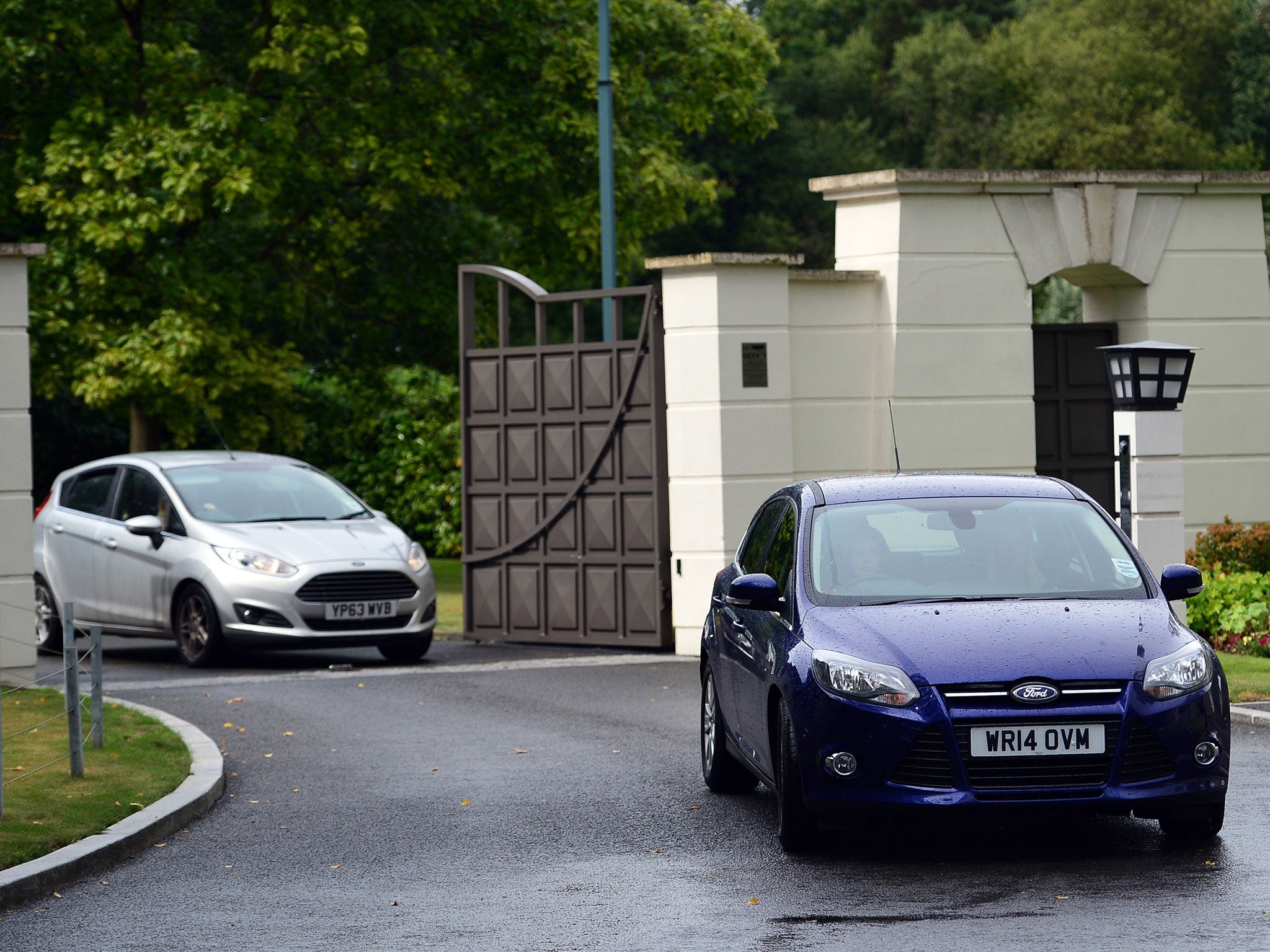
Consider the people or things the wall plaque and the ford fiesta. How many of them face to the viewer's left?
0

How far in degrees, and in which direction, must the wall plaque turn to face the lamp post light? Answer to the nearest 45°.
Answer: approximately 45° to its left

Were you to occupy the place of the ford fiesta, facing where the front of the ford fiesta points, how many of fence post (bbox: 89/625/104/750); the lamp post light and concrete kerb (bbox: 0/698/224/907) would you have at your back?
0

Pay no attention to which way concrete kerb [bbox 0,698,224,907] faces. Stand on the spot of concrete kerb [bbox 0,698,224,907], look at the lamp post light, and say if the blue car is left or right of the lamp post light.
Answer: right

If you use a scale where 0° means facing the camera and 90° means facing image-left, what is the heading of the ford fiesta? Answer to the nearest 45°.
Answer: approximately 315°

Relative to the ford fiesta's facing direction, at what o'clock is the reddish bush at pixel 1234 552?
The reddish bush is roughly at 11 o'clock from the ford fiesta.

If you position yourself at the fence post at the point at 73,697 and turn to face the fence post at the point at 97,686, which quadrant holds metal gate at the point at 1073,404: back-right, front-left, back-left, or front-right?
front-right

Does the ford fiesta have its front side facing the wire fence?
no

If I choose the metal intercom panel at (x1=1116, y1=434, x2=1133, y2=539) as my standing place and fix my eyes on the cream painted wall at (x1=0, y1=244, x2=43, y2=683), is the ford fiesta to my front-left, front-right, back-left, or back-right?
front-right

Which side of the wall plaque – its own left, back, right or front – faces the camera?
front

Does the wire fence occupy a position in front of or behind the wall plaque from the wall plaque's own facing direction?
in front

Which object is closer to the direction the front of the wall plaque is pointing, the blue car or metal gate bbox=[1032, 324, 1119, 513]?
the blue car

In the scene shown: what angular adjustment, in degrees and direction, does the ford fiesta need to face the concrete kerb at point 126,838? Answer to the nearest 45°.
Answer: approximately 45° to its right

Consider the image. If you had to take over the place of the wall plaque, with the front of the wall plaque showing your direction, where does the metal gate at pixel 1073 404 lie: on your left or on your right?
on your left

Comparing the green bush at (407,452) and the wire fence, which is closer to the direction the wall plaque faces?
the wire fence

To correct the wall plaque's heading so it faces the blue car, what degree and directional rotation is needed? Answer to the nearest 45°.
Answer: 0° — it already faces it

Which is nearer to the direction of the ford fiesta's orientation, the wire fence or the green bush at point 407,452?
the wire fence

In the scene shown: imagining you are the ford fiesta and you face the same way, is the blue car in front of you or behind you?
in front

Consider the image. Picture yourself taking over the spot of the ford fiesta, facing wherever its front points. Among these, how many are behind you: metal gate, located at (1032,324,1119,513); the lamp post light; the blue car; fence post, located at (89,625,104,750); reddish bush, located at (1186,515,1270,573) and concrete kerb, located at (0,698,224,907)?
0

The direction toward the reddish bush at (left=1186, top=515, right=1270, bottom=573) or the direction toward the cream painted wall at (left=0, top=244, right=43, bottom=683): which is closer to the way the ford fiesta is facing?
the reddish bush
